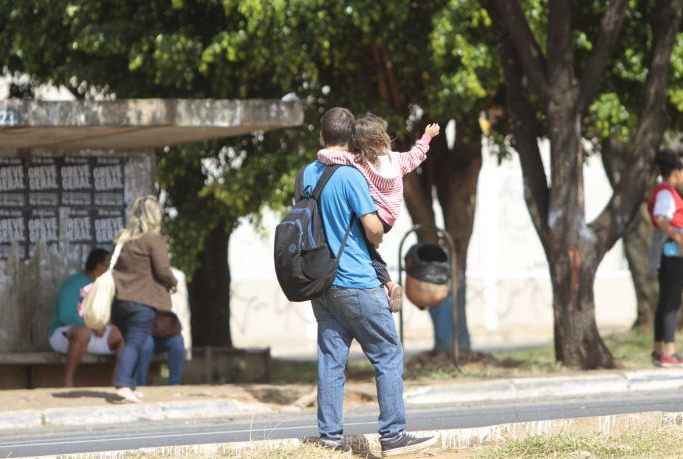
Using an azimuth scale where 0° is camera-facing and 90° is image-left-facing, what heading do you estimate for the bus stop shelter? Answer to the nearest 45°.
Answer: approximately 0°

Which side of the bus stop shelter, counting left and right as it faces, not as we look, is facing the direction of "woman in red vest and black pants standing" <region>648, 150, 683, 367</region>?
left
